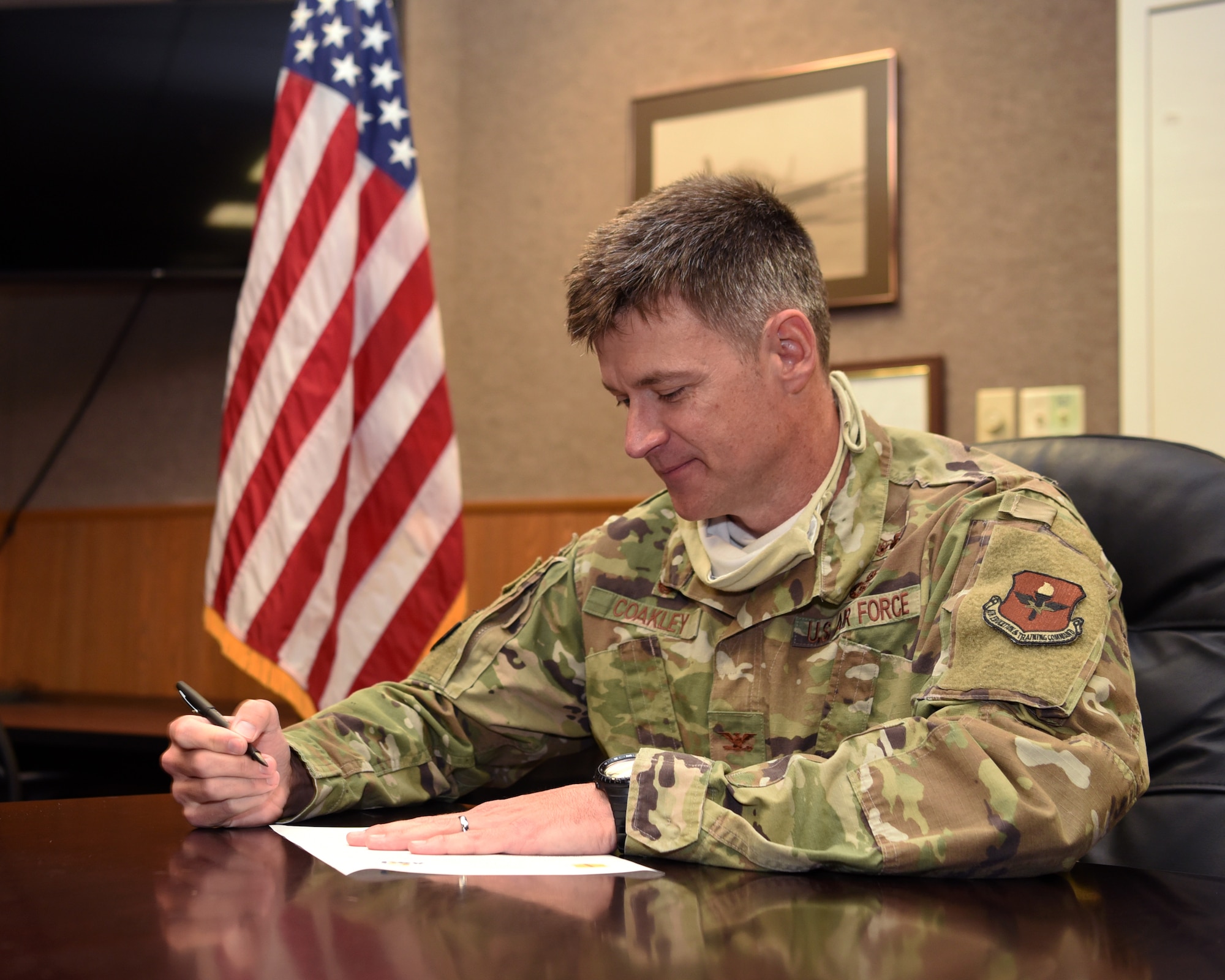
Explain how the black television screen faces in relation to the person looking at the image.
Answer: facing the viewer

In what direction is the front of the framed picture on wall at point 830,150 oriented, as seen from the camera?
facing the viewer and to the left of the viewer

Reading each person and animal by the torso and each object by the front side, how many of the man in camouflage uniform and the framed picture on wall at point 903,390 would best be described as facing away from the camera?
0

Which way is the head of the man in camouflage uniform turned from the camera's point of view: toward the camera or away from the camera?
toward the camera

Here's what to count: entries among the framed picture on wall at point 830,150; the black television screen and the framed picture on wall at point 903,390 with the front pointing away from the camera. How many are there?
0

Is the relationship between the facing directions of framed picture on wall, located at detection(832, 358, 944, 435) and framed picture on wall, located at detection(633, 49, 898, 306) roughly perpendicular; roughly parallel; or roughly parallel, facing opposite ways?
roughly parallel

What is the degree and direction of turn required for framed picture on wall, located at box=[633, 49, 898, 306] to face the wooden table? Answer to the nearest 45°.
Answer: approximately 45° to its left

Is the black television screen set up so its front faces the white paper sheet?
yes

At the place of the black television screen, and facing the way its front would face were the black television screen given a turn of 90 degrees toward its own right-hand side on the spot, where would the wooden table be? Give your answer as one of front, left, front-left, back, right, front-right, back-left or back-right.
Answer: left

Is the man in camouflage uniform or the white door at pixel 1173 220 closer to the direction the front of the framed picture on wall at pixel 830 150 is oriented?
the man in camouflage uniform

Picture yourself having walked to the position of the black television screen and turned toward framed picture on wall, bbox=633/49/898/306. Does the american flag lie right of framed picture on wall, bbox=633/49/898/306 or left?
right

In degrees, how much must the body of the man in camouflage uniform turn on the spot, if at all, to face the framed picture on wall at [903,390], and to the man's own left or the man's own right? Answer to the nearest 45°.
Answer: approximately 135° to the man's own right
